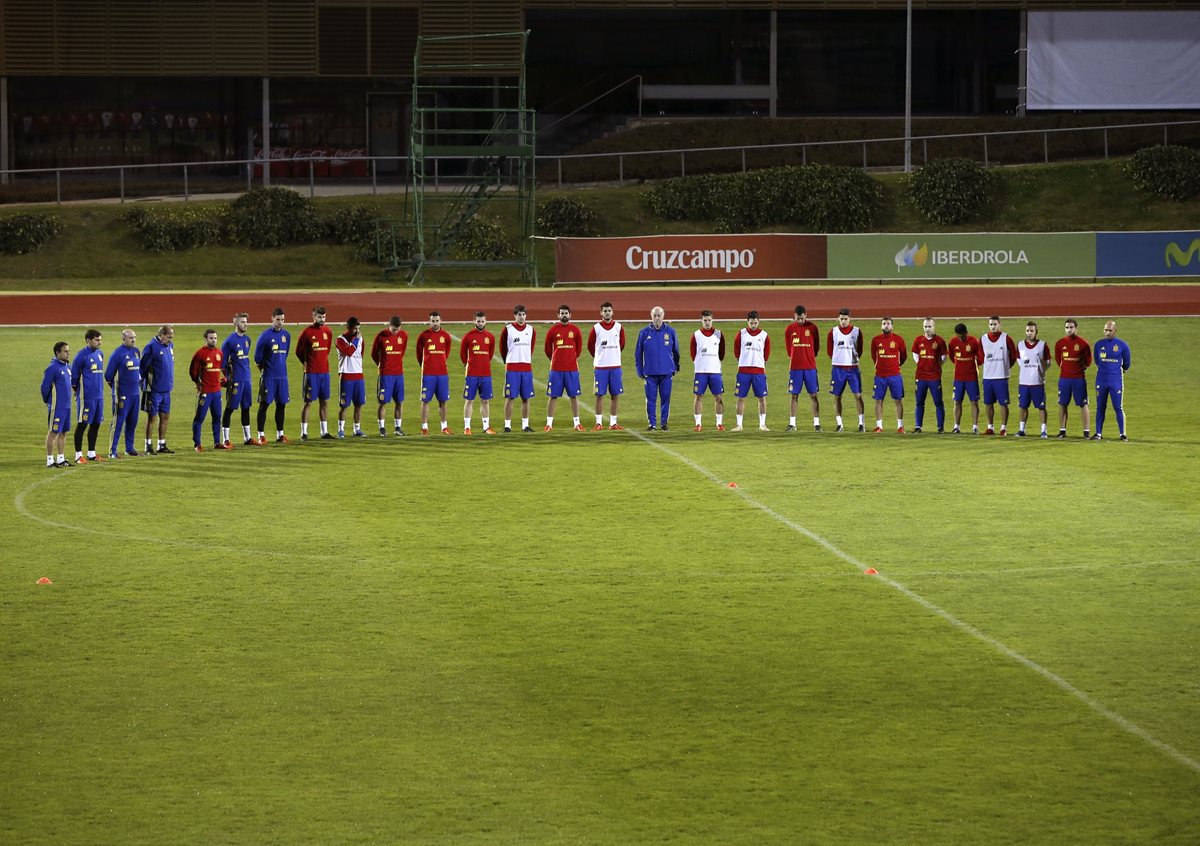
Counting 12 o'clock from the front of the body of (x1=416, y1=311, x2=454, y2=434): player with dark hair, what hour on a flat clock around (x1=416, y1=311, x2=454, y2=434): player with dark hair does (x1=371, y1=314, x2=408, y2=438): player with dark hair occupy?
(x1=371, y1=314, x2=408, y2=438): player with dark hair is roughly at 3 o'clock from (x1=416, y1=311, x2=454, y2=434): player with dark hair.

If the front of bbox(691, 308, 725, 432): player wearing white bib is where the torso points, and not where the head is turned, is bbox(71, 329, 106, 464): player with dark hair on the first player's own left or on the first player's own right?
on the first player's own right

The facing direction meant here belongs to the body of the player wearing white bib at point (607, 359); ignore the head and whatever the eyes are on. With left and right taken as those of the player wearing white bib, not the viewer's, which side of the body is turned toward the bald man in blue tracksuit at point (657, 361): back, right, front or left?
left

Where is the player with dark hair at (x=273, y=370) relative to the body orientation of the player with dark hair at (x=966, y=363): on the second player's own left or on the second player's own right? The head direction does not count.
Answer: on the second player's own right

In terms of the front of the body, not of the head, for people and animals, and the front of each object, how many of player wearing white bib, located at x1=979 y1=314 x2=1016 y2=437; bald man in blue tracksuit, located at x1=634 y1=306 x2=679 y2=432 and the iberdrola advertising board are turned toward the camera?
3

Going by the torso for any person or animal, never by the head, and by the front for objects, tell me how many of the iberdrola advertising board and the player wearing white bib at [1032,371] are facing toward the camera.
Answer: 2

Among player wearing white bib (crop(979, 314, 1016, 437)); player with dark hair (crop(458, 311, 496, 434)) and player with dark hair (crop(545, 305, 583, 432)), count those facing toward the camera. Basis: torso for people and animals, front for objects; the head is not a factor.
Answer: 3

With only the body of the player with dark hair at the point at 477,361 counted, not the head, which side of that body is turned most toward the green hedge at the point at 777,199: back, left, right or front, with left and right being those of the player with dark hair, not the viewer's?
back

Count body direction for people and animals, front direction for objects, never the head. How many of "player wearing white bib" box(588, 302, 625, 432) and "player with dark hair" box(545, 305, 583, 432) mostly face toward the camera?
2

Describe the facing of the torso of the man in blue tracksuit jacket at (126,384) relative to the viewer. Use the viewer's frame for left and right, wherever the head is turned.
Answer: facing the viewer and to the right of the viewer

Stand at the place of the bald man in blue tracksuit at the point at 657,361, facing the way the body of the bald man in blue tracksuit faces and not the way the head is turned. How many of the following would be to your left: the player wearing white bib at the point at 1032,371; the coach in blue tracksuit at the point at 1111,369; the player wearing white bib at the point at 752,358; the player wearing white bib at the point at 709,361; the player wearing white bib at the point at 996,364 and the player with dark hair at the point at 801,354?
6
